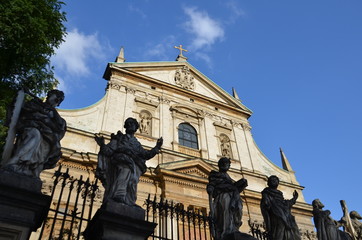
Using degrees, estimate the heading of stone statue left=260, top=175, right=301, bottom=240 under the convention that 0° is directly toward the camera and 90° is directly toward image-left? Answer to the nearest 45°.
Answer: approximately 315°

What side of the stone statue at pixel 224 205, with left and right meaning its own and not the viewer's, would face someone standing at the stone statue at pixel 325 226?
left

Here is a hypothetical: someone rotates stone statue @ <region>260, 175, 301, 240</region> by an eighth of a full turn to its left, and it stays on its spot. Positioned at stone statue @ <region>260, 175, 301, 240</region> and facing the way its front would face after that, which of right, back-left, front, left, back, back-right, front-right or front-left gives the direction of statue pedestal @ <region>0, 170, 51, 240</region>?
back-right

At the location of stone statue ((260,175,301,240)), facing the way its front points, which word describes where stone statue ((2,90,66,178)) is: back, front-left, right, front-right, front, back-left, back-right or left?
right

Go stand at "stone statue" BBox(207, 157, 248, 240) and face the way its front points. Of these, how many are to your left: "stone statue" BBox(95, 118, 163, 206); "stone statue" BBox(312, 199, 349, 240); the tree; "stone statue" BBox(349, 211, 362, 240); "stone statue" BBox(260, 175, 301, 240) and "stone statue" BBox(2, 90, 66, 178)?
3

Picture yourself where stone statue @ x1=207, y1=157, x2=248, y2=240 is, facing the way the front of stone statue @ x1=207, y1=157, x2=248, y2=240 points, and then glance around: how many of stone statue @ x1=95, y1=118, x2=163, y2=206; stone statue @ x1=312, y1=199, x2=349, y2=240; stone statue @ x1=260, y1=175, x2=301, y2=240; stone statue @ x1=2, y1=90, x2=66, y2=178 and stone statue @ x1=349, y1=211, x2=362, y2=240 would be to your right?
2

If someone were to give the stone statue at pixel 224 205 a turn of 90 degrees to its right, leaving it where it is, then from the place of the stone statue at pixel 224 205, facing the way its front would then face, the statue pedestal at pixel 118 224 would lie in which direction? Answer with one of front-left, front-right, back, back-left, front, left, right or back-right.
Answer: front

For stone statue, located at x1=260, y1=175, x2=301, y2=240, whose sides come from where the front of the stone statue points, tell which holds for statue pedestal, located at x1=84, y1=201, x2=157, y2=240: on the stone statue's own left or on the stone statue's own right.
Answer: on the stone statue's own right

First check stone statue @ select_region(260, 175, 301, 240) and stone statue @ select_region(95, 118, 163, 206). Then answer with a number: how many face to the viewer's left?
0

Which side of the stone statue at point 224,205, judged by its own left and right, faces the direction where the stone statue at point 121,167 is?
right
